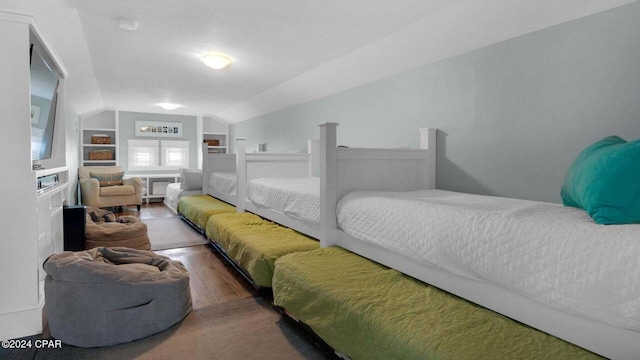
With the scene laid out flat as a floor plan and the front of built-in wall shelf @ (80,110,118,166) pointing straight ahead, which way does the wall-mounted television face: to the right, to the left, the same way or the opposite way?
to the left

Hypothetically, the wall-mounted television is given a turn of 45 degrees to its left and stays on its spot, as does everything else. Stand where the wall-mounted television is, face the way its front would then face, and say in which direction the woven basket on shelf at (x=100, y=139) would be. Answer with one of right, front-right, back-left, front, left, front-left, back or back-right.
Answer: front-left

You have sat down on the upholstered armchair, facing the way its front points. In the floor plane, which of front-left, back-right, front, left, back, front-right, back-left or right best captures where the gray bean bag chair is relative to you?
front-right

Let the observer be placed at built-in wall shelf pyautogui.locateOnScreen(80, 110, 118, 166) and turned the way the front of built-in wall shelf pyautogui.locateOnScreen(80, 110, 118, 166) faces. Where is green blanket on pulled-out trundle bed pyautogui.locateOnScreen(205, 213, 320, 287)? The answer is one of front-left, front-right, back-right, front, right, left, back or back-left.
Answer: front

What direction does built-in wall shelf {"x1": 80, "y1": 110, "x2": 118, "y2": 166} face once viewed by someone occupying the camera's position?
facing the viewer

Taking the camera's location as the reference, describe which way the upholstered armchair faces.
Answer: facing the viewer and to the right of the viewer

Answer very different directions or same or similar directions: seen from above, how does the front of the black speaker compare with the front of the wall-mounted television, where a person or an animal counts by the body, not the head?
same or similar directions

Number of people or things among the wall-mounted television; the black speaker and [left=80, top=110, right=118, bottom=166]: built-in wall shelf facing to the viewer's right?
2

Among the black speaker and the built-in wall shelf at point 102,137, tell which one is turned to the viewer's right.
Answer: the black speaker

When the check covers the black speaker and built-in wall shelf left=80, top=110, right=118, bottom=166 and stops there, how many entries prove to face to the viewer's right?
1

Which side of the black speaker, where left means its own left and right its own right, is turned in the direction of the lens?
right

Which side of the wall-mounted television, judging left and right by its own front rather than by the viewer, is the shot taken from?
right

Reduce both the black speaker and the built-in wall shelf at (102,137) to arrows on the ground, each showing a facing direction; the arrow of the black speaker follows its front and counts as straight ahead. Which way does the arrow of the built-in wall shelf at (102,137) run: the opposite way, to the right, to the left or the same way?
to the right

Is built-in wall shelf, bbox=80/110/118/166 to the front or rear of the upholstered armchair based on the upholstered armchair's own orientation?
to the rear
